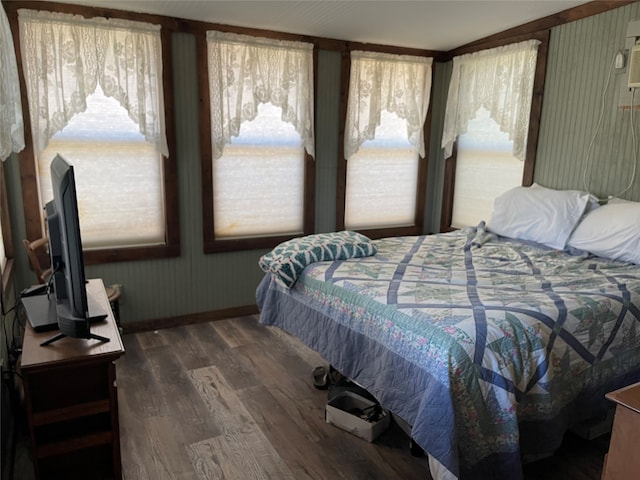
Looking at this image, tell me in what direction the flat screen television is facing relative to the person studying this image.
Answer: facing to the right of the viewer

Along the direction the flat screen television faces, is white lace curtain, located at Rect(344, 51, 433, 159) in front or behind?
in front

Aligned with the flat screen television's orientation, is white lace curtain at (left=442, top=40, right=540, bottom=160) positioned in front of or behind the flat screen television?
in front

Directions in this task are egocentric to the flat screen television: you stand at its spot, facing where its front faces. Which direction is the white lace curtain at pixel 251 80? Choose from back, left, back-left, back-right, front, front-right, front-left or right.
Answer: front-left

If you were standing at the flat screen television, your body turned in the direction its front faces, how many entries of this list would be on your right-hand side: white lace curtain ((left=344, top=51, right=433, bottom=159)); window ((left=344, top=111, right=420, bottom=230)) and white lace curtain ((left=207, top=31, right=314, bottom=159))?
0

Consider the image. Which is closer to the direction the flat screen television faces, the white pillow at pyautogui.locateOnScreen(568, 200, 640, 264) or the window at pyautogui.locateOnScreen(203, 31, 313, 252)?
the white pillow

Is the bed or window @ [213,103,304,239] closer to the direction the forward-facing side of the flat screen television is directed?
the bed

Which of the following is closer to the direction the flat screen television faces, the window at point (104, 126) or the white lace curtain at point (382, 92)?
the white lace curtain

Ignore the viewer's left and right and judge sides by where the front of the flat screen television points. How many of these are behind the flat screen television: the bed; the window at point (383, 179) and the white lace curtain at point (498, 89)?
0

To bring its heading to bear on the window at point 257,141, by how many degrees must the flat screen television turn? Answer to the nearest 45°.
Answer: approximately 45° to its left

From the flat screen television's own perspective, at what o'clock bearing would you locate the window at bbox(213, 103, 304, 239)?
The window is roughly at 10 o'clock from the flat screen television.

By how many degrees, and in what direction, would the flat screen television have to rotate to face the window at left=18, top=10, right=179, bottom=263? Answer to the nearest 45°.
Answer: approximately 90° to its left

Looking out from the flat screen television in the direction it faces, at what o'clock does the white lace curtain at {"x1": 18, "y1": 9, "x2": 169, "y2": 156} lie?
The white lace curtain is roughly at 9 o'clock from the flat screen television.

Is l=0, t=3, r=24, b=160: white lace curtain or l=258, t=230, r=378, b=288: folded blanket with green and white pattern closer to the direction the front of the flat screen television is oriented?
the folded blanket with green and white pattern

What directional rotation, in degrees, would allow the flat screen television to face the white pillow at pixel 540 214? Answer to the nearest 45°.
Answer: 0° — it already faces it

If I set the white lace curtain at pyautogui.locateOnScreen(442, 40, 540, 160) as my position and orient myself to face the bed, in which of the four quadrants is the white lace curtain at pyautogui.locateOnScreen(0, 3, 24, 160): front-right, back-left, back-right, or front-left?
front-right

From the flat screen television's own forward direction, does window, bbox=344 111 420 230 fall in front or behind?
in front

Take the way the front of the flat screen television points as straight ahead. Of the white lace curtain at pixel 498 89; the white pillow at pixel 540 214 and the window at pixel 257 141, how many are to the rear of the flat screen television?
0

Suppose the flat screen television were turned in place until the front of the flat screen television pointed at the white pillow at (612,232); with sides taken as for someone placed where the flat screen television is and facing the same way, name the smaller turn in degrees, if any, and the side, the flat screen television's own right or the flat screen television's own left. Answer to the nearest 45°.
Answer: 0° — it already faces it

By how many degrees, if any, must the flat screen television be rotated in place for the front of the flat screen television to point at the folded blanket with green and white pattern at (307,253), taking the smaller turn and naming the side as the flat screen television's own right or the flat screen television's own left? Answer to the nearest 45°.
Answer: approximately 45° to the flat screen television's own left
